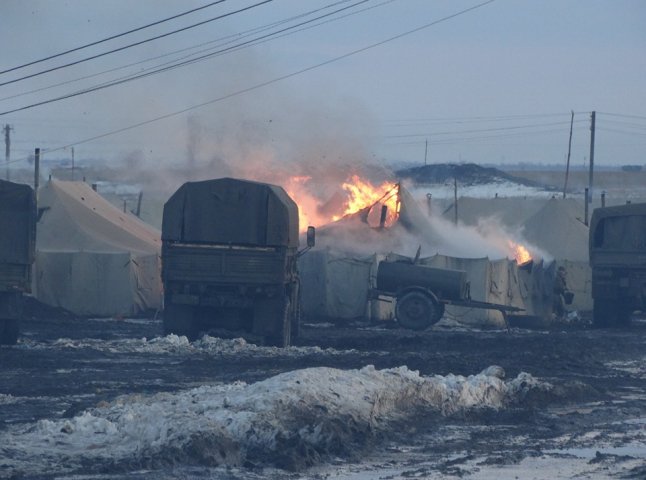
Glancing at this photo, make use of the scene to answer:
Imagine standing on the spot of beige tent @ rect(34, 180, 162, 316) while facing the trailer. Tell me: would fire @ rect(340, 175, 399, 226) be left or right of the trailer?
left

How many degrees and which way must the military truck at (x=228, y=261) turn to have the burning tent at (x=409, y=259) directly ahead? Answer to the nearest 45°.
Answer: approximately 45° to its right

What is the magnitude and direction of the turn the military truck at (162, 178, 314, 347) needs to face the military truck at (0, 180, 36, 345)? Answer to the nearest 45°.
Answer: approximately 90° to its left

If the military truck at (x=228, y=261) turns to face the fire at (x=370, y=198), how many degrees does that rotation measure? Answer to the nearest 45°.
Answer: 0° — it already faces it

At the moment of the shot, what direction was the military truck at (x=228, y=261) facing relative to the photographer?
facing away from the viewer

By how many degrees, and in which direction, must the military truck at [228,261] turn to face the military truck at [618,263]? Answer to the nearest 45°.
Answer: approximately 45° to its right

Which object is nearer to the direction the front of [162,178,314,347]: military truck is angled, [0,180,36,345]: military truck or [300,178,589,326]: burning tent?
the burning tent

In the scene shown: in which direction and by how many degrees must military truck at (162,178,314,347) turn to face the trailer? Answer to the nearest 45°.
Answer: approximately 45° to its right

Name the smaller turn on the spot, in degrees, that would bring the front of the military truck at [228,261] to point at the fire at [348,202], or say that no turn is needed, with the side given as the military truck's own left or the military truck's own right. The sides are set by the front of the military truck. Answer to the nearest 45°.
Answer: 0° — it already faces it
